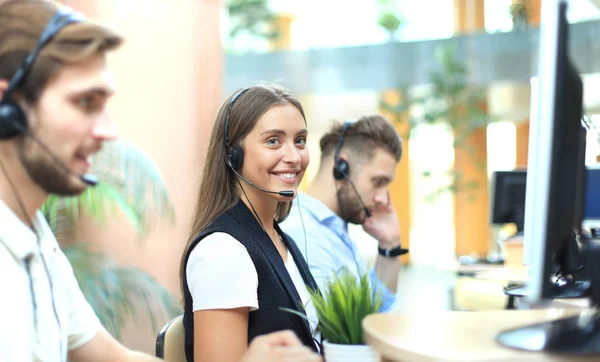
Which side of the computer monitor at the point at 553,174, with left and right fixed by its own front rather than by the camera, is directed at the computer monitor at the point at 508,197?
right

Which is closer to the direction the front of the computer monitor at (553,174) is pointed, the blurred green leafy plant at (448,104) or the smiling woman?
the smiling woman

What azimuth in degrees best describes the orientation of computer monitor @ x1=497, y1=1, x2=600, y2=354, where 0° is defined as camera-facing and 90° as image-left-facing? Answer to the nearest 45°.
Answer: approximately 90°
